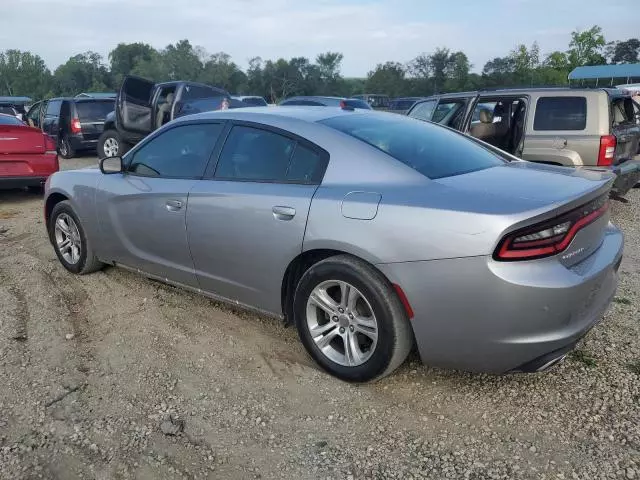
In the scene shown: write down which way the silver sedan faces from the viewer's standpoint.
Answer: facing away from the viewer and to the left of the viewer

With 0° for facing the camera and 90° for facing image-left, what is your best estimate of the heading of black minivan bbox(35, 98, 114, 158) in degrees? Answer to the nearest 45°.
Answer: approximately 135°

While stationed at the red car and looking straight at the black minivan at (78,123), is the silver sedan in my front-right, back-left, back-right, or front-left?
back-right

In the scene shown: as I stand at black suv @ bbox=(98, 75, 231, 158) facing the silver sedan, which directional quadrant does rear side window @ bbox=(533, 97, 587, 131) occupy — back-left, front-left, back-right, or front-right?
front-left

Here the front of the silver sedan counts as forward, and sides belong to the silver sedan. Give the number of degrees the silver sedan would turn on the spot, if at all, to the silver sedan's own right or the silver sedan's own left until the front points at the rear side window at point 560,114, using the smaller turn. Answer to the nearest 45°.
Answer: approximately 90° to the silver sedan's own right

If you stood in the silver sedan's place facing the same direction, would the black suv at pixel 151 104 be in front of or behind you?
in front

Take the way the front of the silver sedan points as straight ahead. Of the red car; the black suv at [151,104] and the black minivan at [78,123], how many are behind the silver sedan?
0

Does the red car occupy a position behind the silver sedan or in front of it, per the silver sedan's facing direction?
in front

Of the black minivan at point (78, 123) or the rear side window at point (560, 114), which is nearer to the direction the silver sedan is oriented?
the black minivan

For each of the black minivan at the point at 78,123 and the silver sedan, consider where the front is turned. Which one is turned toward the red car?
the silver sedan

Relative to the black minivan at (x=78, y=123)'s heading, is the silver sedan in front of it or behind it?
behind

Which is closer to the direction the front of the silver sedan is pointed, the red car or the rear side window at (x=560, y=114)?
the red car

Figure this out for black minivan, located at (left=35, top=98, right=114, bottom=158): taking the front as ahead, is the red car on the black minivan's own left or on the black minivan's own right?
on the black minivan's own left
